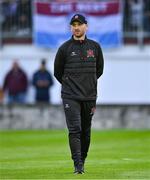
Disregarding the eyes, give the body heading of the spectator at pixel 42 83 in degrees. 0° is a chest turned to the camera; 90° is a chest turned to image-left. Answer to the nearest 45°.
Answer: approximately 0°

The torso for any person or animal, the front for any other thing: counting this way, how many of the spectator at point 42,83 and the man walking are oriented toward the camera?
2

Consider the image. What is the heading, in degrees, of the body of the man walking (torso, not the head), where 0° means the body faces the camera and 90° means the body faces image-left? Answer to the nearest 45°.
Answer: approximately 0°

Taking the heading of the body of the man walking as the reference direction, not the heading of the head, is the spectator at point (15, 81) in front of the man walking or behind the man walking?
behind

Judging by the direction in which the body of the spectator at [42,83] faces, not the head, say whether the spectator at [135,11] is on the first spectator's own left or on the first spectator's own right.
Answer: on the first spectator's own left

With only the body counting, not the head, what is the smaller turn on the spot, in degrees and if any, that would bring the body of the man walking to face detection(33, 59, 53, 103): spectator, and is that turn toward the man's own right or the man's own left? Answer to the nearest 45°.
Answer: approximately 180°
